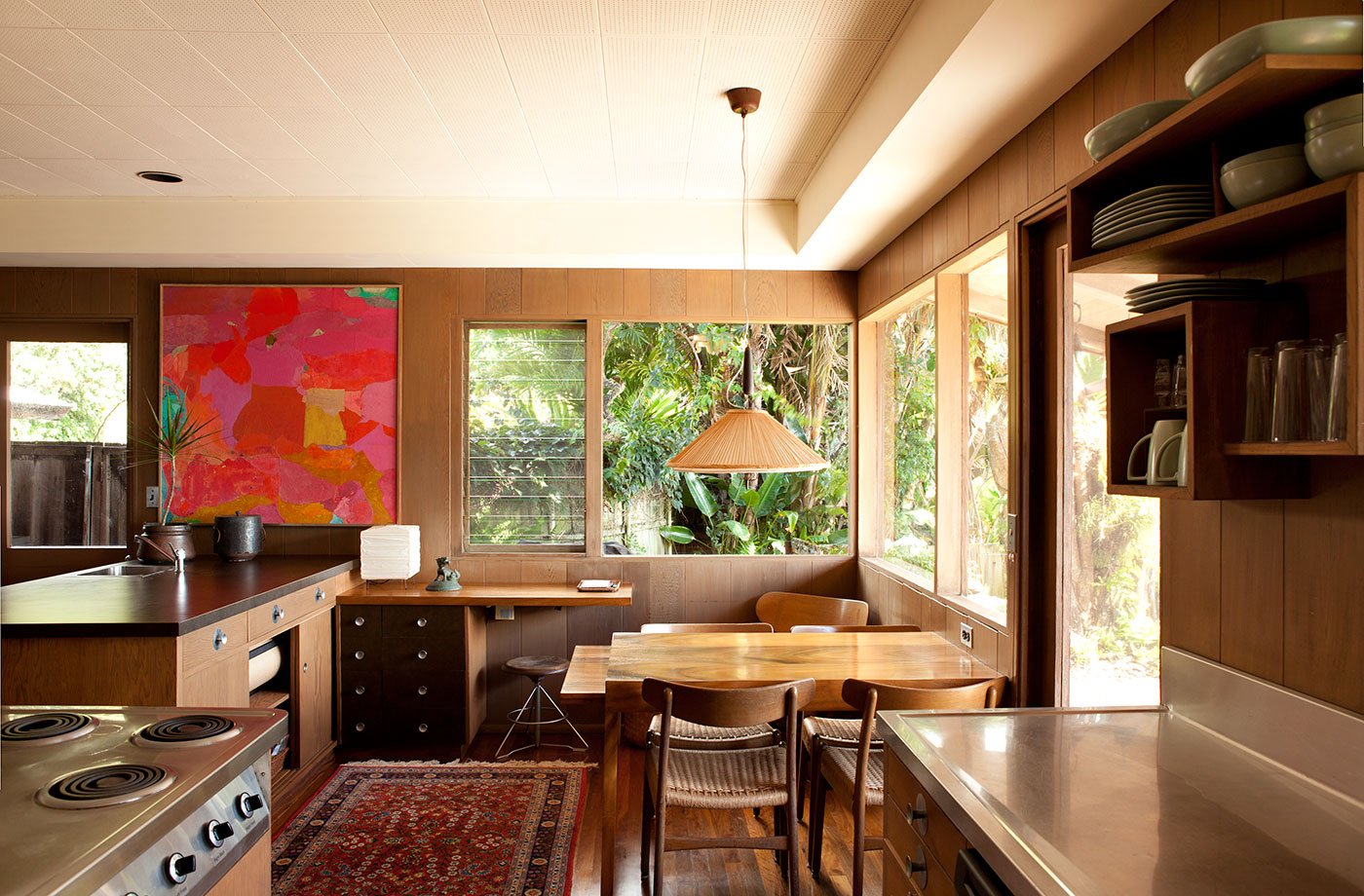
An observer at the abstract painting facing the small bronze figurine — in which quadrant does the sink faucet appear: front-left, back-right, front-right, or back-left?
back-right

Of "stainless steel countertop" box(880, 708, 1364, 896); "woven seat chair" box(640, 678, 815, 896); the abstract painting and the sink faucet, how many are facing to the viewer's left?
2

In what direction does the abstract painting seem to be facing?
toward the camera

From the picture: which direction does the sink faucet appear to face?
to the viewer's left

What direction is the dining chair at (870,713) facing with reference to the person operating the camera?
facing away from the viewer and to the left of the viewer

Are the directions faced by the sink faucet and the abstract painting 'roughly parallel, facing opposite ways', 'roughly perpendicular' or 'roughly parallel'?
roughly perpendicular

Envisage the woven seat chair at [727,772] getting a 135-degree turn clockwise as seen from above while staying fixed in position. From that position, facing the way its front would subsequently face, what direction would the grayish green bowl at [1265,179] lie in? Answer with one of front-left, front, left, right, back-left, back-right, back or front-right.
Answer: front

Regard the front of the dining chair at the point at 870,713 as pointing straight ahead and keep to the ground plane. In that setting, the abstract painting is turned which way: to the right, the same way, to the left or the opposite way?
the opposite way

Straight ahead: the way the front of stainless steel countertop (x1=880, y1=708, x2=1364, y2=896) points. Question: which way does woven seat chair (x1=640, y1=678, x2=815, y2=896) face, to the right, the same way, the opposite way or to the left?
to the right

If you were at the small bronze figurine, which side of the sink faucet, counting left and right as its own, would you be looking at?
back

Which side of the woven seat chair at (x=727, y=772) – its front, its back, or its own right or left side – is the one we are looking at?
back

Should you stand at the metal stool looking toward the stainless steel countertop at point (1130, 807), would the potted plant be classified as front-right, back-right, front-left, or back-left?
back-right

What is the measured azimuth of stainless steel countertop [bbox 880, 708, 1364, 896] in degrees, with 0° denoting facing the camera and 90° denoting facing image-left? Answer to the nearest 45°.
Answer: approximately 90°

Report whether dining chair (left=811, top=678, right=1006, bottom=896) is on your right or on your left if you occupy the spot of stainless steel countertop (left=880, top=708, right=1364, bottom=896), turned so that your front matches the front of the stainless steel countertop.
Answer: on your right

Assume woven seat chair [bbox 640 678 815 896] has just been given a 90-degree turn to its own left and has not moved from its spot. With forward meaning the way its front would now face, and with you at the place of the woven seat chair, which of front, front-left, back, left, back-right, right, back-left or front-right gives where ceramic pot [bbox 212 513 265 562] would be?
front-right

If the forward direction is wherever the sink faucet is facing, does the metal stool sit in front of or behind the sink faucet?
behind
